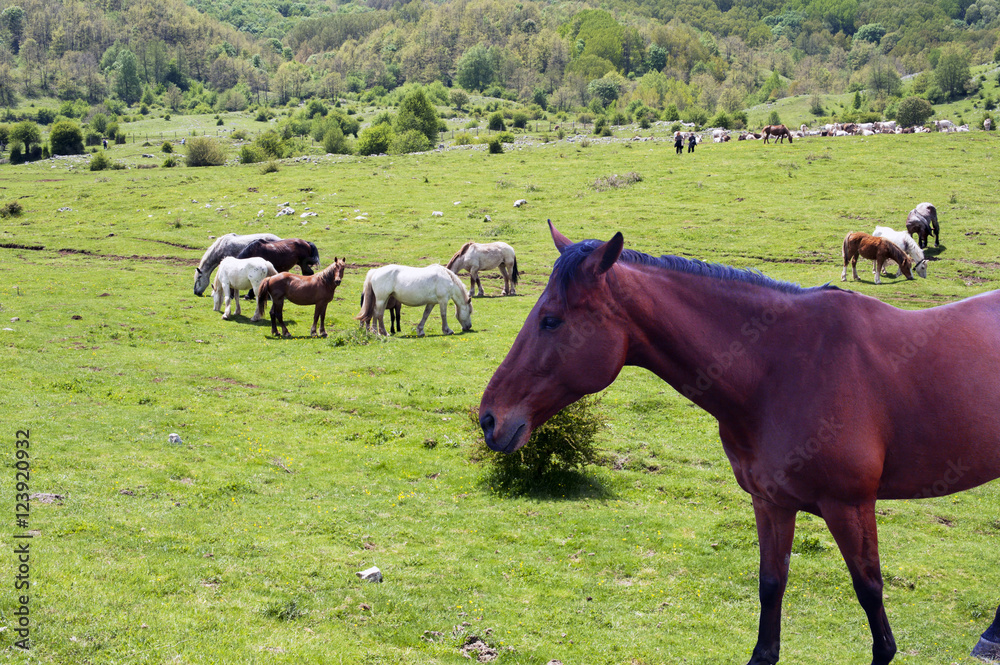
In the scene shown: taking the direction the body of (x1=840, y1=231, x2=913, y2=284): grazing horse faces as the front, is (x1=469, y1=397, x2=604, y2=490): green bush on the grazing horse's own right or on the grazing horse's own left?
on the grazing horse's own right

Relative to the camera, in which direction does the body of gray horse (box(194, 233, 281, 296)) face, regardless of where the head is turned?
to the viewer's left

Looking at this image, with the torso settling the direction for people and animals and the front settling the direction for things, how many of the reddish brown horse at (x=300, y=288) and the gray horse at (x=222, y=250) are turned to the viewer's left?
1

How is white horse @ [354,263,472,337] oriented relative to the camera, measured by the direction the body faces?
to the viewer's right

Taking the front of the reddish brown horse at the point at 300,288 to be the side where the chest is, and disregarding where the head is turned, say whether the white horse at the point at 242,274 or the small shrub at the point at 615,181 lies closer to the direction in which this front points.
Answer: the small shrub

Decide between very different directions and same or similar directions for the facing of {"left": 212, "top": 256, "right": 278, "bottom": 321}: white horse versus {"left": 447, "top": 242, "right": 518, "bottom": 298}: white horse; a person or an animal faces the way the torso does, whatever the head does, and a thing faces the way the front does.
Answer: same or similar directions

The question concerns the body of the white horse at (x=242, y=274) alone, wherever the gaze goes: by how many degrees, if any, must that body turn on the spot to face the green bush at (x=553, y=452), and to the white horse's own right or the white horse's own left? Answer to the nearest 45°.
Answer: approximately 90° to the white horse's own left

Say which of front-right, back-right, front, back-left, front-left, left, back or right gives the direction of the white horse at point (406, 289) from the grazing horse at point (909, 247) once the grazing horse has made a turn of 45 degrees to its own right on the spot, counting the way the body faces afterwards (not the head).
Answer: right

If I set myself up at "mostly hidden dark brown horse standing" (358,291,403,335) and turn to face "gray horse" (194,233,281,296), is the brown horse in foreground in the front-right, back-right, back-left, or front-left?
back-left

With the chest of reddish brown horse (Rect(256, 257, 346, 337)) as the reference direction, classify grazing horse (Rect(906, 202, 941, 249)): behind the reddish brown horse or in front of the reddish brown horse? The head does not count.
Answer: in front

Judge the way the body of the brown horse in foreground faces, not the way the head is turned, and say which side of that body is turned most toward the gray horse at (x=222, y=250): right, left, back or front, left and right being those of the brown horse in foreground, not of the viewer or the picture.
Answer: right

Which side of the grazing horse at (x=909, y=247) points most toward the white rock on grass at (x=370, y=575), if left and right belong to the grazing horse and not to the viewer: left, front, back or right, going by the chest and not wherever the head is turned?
right

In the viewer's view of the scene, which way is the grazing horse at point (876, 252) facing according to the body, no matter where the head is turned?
to the viewer's right

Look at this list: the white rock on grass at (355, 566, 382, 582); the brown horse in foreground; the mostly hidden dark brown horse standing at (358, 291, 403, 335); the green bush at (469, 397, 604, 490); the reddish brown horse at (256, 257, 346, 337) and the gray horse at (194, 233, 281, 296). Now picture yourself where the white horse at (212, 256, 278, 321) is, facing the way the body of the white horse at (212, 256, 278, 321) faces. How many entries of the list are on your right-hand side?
1

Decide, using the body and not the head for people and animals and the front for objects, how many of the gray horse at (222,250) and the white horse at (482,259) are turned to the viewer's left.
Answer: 2

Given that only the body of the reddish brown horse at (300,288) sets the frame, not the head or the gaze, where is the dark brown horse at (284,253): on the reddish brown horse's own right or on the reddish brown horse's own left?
on the reddish brown horse's own left

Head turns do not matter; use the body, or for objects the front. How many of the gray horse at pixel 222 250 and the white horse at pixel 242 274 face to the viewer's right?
0

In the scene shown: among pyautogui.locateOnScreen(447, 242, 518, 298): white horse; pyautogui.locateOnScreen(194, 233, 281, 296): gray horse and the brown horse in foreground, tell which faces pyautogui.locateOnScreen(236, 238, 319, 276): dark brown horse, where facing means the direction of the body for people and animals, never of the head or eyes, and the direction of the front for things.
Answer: pyautogui.locateOnScreen(447, 242, 518, 298): white horse

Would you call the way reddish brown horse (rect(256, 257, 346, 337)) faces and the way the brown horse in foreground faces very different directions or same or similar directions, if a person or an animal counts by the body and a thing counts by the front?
very different directions

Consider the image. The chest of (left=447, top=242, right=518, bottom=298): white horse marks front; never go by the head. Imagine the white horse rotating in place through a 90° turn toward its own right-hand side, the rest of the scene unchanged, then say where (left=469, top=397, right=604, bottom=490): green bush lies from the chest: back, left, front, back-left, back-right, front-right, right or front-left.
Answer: back

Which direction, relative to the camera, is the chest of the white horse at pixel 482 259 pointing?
to the viewer's left
